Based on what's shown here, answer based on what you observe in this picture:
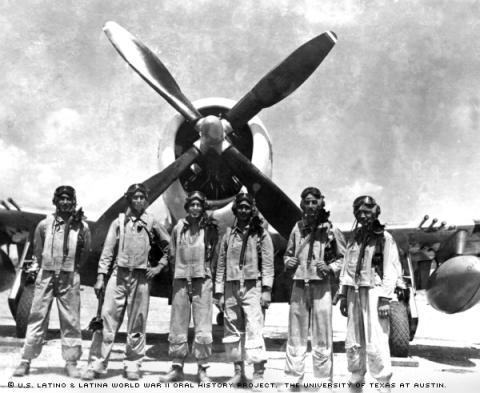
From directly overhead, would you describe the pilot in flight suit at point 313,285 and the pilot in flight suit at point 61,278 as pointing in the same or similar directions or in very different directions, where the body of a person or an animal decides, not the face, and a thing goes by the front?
same or similar directions

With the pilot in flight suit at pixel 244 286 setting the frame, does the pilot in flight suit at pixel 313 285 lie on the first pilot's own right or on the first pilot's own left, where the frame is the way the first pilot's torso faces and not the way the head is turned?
on the first pilot's own left

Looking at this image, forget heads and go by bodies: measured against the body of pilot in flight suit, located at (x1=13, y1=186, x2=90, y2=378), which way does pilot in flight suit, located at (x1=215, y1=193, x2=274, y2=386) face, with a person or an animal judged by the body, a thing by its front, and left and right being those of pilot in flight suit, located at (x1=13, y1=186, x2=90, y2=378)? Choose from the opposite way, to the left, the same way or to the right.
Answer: the same way

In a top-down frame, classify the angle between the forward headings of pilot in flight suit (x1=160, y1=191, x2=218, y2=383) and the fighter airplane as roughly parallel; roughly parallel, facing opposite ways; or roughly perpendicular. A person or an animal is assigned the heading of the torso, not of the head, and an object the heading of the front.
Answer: roughly parallel

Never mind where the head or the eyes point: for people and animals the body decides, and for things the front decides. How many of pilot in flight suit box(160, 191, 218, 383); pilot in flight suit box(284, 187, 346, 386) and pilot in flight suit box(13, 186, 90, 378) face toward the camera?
3

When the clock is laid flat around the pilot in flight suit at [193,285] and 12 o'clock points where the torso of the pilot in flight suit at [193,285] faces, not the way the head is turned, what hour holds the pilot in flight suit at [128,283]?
the pilot in flight suit at [128,283] is roughly at 3 o'clock from the pilot in flight suit at [193,285].

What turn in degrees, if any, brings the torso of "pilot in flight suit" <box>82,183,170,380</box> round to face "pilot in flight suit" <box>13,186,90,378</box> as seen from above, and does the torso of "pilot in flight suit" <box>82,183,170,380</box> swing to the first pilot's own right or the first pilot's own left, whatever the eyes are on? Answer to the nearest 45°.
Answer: approximately 90° to the first pilot's own right

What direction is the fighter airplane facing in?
toward the camera

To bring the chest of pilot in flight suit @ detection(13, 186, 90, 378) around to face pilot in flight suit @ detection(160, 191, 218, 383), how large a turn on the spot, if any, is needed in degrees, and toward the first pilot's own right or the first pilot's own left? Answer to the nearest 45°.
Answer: approximately 90° to the first pilot's own left

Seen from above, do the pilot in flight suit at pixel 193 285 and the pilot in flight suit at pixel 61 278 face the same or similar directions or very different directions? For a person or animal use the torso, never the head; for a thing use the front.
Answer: same or similar directions

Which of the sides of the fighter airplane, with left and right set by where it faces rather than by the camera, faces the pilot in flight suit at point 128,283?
front

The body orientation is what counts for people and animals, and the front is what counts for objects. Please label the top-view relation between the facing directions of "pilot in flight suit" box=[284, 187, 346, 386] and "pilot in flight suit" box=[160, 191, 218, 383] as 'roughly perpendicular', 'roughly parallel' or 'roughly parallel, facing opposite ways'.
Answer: roughly parallel

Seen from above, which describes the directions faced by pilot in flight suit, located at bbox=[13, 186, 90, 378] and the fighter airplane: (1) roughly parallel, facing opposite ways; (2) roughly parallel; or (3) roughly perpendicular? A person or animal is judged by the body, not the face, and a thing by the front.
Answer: roughly parallel

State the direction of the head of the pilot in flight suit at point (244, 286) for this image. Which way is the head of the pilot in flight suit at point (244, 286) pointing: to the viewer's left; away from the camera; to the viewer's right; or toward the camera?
toward the camera

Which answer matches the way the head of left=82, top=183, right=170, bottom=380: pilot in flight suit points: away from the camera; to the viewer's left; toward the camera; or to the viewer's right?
toward the camera

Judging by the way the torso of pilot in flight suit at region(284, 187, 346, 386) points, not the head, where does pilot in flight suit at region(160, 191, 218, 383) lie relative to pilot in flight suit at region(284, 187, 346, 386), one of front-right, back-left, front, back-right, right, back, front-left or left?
right

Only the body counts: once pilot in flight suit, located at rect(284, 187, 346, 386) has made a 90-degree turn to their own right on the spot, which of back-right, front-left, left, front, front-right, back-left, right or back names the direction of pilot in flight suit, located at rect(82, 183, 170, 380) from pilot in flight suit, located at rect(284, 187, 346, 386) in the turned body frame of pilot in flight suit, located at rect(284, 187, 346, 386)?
front

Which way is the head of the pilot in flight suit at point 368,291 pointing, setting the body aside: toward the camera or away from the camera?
toward the camera

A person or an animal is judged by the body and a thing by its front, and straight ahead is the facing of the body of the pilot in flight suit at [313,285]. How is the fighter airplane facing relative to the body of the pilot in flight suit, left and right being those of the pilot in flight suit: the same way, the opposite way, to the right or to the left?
the same way

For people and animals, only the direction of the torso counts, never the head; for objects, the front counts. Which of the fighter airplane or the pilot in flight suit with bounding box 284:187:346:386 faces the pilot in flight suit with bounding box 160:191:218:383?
the fighter airplane
